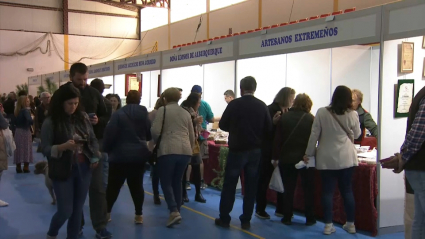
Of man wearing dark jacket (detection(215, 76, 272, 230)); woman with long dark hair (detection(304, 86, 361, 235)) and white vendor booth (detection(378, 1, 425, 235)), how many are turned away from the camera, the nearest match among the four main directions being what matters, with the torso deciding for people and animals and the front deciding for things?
2

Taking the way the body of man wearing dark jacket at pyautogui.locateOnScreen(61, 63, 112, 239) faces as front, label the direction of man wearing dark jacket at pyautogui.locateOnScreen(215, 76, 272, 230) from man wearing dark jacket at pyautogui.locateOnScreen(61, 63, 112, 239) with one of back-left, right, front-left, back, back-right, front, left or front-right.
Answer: left

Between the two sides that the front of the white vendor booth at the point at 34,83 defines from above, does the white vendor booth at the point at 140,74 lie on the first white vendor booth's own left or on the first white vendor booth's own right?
on the first white vendor booth's own left

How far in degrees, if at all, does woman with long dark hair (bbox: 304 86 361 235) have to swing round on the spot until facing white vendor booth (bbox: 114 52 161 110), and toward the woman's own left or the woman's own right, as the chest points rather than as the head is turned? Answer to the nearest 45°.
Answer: approximately 45° to the woman's own left

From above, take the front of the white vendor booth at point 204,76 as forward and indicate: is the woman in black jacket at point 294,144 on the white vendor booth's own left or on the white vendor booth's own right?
on the white vendor booth's own left

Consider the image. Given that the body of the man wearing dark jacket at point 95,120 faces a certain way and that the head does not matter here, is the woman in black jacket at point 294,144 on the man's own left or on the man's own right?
on the man's own left

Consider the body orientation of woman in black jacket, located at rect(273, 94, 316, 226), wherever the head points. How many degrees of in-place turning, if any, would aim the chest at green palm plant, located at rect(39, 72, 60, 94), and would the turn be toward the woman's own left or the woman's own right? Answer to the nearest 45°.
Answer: approximately 90° to the woman's own left

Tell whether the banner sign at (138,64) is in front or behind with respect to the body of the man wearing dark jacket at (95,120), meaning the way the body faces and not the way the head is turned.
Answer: behind

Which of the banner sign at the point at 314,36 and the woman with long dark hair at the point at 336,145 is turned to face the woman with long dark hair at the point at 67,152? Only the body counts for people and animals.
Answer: the banner sign

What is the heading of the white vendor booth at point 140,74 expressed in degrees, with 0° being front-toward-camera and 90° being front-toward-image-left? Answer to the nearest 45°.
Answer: approximately 45°

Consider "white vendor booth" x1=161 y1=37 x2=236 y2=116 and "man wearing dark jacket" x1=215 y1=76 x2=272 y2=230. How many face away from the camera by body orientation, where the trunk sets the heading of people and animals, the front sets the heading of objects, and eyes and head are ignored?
1

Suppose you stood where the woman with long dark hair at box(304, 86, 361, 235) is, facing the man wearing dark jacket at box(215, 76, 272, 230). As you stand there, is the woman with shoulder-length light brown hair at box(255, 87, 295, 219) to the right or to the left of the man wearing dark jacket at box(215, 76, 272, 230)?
right

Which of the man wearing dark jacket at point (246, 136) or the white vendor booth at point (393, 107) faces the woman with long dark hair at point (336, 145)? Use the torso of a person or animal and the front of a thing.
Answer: the white vendor booth

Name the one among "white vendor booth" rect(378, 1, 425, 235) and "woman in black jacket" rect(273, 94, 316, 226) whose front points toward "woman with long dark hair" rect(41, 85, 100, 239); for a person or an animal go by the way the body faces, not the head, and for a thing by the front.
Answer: the white vendor booth

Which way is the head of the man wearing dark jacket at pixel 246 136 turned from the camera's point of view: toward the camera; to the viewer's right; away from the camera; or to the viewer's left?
away from the camera
